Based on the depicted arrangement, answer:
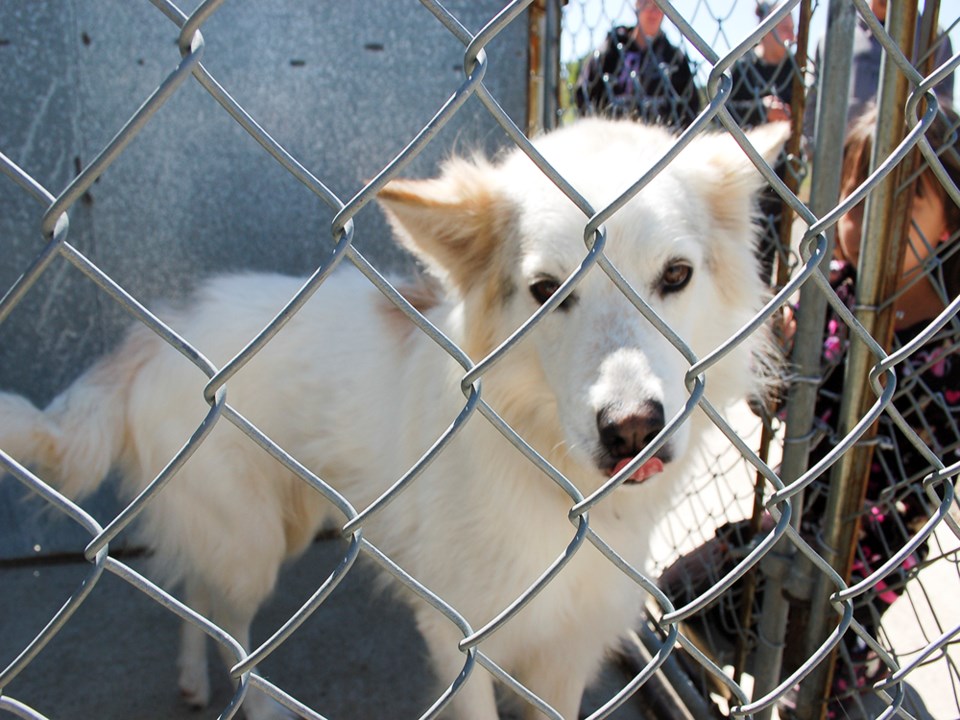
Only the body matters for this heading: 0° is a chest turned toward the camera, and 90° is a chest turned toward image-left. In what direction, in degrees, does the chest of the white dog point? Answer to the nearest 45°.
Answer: approximately 315°

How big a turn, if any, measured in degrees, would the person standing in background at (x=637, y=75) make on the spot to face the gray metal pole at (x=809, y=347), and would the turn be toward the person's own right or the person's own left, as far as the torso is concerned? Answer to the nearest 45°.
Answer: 0° — they already face it

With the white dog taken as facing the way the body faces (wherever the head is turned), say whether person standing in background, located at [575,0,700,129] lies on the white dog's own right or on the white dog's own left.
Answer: on the white dog's own left

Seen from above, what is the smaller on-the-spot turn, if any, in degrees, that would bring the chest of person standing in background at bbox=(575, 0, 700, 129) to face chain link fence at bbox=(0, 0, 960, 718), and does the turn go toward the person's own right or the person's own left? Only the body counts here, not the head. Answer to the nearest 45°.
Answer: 0° — they already face it
